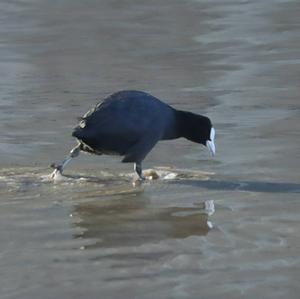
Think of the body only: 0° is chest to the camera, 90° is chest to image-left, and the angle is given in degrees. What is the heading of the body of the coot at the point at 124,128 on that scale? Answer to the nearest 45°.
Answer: approximately 270°
